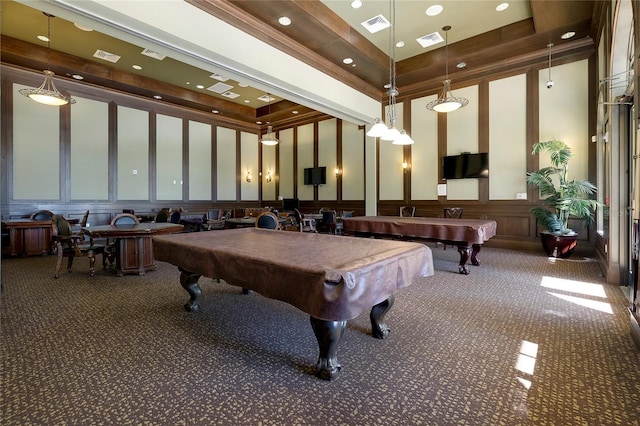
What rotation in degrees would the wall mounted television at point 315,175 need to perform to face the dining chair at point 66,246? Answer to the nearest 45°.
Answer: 0° — it already faces it

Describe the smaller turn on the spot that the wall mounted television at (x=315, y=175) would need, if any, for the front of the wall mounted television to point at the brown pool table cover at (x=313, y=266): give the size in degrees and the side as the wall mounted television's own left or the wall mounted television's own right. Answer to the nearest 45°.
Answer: approximately 45° to the wall mounted television's own left

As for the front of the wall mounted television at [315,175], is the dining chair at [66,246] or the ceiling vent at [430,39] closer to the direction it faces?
the dining chair

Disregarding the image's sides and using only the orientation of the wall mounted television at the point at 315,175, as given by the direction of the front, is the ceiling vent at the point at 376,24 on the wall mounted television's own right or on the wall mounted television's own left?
on the wall mounted television's own left

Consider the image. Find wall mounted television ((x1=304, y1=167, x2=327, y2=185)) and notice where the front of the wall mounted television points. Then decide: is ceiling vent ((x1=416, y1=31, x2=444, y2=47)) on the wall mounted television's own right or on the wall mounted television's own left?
on the wall mounted television's own left

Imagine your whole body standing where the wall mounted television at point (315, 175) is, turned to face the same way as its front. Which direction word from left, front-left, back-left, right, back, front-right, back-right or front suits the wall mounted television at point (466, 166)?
left

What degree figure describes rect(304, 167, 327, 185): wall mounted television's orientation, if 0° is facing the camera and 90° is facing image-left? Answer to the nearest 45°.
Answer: approximately 45°

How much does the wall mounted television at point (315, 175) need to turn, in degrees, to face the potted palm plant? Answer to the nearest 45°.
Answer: approximately 90° to its left
